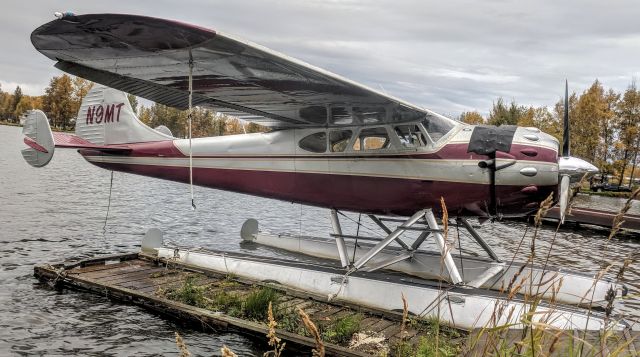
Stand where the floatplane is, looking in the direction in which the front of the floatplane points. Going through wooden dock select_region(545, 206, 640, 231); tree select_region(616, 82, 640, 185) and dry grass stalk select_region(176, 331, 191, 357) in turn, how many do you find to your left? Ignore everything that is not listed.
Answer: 2

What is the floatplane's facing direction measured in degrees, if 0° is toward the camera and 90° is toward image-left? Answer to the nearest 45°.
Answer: approximately 315°

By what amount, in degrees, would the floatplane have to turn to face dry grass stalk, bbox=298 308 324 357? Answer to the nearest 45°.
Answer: approximately 45° to its right

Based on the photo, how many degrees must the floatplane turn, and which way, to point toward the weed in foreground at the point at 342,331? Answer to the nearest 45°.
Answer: approximately 45° to its right

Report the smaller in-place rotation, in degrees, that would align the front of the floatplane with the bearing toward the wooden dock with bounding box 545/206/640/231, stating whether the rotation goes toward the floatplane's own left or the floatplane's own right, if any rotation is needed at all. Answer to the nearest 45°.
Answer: approximately 90° to the floatplane's own left
